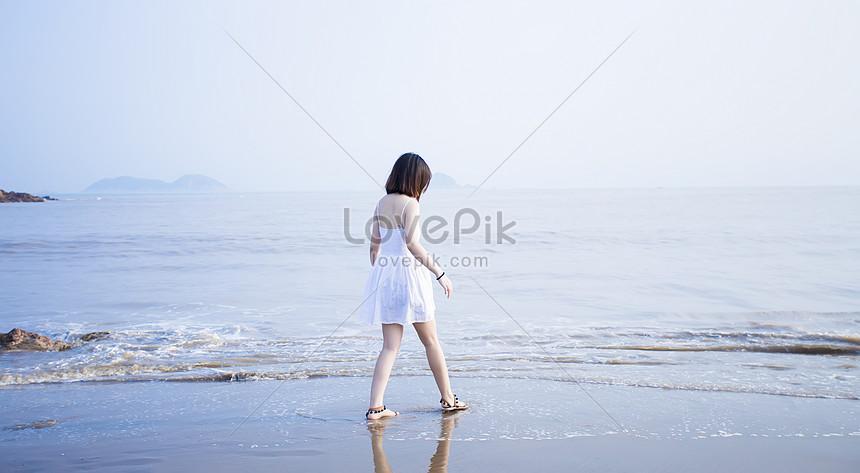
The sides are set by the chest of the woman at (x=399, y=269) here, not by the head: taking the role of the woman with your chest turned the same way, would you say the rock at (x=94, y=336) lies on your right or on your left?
on your left

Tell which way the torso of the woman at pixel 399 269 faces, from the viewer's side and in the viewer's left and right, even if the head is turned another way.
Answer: facing away from the viewer and to the right of the viewer

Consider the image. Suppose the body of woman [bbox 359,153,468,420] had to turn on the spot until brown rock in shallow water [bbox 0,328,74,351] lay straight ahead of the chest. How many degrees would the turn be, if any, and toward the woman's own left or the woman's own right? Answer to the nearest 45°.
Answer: approximately 90° to the woman's own left
